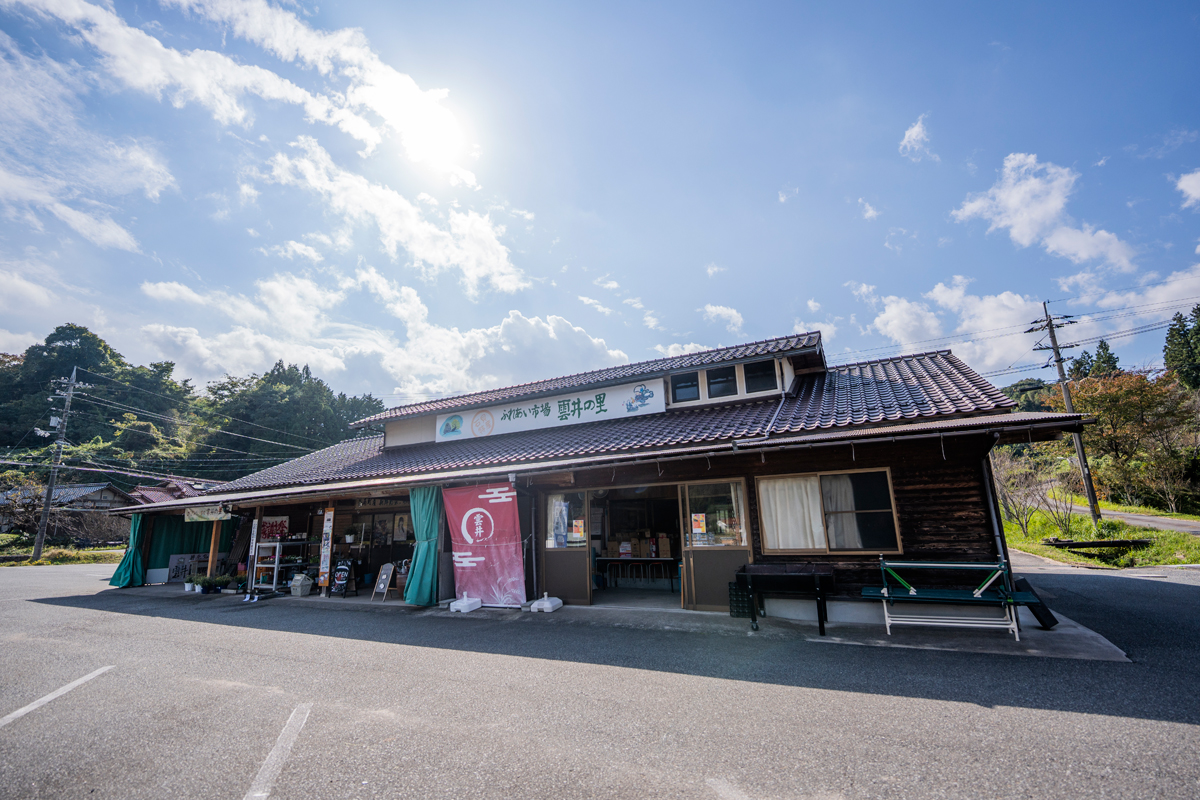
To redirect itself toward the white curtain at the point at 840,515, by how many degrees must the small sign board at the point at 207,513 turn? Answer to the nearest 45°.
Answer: approximately 45° to its left

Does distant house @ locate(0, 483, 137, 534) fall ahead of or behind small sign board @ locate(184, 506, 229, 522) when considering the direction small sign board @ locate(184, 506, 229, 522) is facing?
behind

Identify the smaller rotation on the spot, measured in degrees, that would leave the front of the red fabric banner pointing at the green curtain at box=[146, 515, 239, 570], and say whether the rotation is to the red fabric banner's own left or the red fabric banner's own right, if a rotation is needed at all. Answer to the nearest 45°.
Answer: approximately 135° to the red fabric banner's own right

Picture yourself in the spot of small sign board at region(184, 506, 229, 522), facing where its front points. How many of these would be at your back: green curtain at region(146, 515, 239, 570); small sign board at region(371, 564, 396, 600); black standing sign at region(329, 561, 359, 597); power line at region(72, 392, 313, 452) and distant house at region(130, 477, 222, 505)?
3

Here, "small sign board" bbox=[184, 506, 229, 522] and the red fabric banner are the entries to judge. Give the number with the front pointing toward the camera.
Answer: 2

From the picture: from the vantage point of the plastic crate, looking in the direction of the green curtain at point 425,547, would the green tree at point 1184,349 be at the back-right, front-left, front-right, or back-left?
back-right

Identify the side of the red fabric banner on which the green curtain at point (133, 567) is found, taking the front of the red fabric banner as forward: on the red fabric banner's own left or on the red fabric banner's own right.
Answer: on the red fabric banner's own right

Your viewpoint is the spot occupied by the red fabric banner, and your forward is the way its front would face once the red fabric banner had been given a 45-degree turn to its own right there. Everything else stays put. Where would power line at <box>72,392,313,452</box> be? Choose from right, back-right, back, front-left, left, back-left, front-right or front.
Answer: right

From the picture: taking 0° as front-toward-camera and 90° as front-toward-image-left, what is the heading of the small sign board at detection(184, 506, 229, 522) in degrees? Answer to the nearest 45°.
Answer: approximately 0°

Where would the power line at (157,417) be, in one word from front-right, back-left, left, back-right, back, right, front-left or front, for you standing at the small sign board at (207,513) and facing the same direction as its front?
back

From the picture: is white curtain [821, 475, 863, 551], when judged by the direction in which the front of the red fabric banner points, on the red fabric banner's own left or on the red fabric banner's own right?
on the red fabric banner's own left

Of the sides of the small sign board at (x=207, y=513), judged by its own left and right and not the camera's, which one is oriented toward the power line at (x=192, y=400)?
back

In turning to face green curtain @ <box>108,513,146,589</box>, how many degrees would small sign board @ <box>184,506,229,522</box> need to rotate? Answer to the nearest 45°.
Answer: approximately 135° to its right
